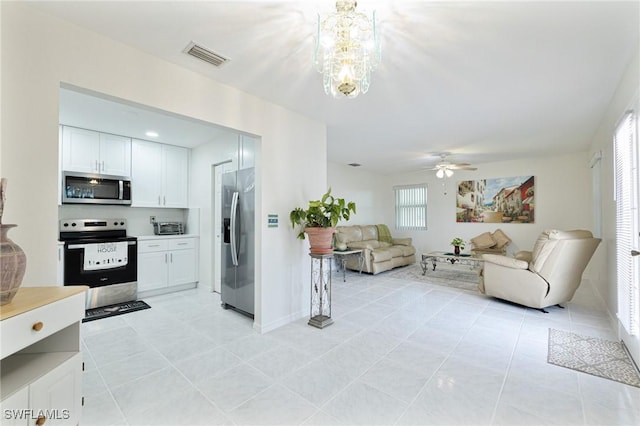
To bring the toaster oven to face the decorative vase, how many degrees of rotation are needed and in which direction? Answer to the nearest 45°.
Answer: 0° — it already faces it

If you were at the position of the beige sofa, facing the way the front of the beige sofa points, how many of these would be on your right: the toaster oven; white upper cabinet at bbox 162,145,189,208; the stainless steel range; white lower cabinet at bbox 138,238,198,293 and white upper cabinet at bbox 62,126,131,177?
5

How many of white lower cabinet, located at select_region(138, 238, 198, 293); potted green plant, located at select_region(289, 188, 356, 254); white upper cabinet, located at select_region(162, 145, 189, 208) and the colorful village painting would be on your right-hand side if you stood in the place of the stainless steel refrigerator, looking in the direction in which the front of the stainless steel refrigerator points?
2

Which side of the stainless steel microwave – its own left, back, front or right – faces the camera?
front

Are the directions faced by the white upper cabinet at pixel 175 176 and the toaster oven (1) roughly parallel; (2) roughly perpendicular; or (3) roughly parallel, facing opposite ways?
roughly parallel

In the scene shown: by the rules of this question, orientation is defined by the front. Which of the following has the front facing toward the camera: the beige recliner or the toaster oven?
the toaster oven

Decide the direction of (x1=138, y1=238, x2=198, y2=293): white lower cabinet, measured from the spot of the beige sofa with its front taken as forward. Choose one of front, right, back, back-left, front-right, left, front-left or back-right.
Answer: right

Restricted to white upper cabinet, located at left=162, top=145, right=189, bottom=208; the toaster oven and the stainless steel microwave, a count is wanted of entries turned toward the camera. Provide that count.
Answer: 3

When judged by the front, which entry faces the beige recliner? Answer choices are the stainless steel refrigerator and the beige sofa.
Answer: the beige sofa

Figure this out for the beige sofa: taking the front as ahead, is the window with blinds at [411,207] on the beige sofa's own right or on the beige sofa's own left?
on the beige sofa's own left

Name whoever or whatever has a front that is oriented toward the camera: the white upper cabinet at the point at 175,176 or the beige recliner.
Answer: the white upper cabinet

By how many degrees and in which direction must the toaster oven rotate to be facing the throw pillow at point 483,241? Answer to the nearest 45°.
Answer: approximately 90° to its left

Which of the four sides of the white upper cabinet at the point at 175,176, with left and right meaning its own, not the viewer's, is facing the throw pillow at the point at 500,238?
left

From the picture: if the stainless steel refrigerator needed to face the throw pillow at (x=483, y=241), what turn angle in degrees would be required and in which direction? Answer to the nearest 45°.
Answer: approximately 135° to its left

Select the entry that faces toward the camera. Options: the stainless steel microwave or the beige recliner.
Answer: the stainless steel microwave

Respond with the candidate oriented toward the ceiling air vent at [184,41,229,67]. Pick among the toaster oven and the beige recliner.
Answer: the toaster oven

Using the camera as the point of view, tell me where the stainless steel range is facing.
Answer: facing the viewer

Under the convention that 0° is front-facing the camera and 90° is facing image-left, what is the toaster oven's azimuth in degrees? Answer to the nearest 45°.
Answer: approximately 0°

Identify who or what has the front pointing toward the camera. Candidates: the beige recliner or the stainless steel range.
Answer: the stainless steel range
